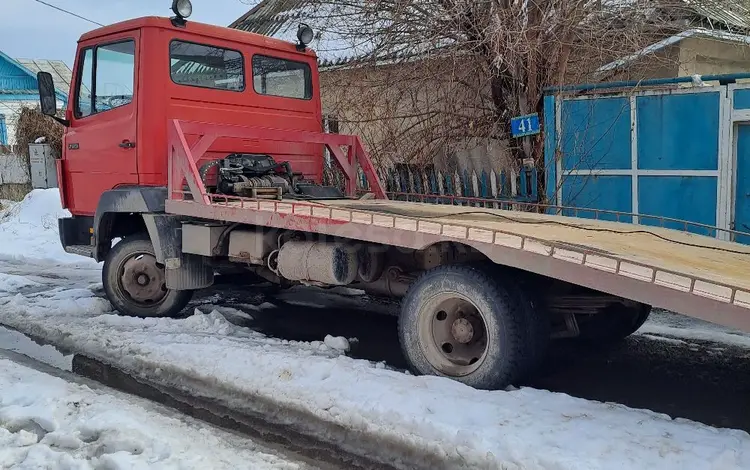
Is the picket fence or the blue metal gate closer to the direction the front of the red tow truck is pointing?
the picket fence

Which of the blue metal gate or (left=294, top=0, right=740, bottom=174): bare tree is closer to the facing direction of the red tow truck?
the bare tree

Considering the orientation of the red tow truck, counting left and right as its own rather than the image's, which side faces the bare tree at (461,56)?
right

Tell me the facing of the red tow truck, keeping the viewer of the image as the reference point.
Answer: facing away from the viewer and to the left of the viewer

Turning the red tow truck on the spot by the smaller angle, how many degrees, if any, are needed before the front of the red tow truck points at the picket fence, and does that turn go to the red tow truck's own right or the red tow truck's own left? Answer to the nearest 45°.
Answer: approximately 90° to the red tow truck's own right

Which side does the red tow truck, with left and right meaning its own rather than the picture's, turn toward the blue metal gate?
right

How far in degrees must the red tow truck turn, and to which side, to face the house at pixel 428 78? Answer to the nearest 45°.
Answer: approximately 45° to its right
